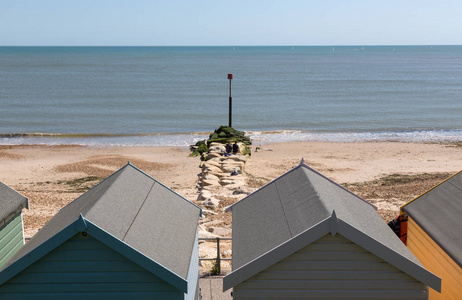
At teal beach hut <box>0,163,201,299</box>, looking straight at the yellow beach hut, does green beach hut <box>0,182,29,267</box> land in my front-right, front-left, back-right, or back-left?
back-left

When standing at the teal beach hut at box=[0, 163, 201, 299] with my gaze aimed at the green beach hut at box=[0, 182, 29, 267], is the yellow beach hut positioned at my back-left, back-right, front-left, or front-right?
back-right

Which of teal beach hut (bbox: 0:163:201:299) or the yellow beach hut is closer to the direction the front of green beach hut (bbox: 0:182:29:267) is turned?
the yellow beach hut

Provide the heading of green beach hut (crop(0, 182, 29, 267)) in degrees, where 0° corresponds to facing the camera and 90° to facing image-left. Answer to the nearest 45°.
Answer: approximately 225°

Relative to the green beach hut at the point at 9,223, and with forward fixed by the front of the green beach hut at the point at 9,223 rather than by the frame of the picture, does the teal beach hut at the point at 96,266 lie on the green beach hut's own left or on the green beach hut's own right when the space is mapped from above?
on the green beach hut's own right

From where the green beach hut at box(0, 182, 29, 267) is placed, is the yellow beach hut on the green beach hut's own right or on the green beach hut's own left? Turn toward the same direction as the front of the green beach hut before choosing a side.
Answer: on the green beach hut's own right
